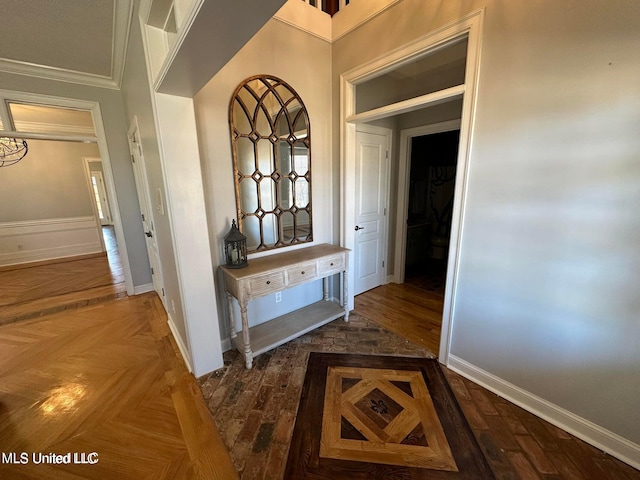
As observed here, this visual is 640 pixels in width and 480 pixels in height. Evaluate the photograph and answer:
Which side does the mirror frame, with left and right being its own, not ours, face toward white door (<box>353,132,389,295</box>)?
left

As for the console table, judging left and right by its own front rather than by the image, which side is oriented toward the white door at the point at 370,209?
left

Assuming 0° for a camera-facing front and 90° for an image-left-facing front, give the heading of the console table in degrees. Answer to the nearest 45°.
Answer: approximately 315°

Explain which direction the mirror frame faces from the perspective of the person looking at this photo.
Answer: facing the viewer and to the right of the viewer

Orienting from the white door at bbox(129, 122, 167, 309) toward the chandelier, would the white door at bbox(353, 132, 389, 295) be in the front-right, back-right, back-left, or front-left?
back-right
